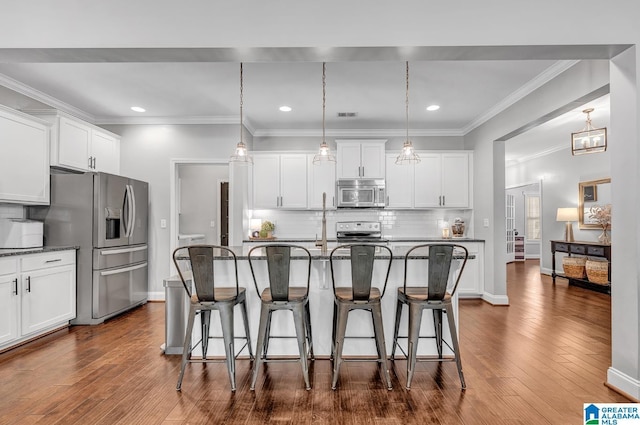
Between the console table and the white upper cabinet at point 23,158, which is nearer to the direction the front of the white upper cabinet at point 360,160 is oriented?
the white upper cabinet

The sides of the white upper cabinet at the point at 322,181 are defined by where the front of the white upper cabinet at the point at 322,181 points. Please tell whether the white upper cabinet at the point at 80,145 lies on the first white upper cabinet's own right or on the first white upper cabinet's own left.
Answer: on the first white upper cabinet's own right

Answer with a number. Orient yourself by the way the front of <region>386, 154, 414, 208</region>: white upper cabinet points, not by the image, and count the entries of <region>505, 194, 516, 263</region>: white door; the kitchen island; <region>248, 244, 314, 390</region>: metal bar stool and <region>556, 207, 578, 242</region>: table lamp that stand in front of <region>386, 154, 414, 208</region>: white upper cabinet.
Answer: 2

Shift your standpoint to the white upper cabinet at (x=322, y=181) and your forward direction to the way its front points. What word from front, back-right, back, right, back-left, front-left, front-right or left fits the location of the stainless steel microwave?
left

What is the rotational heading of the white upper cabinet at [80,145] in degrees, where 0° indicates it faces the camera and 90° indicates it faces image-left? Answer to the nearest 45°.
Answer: approximately 315°

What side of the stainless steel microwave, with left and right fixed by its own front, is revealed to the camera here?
front

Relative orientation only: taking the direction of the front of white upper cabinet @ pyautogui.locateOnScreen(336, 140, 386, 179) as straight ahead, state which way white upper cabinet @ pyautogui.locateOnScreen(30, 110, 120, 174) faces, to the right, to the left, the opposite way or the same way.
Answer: to the left

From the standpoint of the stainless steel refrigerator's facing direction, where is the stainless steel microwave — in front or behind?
in front

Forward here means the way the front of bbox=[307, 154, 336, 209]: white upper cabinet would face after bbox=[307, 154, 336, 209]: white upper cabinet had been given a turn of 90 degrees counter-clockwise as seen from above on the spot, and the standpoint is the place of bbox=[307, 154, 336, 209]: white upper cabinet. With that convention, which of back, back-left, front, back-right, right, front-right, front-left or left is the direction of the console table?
front
